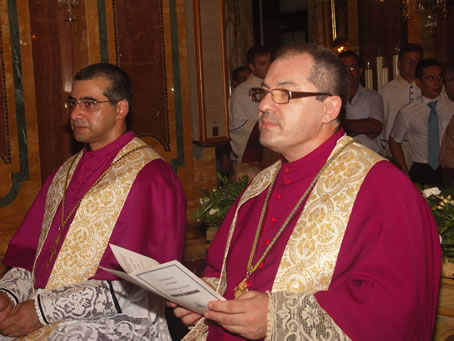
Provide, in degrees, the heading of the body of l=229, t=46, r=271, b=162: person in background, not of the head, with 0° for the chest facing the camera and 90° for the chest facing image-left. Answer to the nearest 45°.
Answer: approximately 315°

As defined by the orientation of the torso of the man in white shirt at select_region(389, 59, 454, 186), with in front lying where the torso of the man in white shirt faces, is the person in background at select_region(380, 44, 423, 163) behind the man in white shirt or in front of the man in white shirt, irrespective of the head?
behind

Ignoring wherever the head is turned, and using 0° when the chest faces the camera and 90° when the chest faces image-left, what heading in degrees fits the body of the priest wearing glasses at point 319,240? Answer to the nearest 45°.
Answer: approximately 45°

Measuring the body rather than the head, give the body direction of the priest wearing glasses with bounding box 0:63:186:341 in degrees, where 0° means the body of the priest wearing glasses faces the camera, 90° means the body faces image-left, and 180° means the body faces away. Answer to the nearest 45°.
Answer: approximately 45°

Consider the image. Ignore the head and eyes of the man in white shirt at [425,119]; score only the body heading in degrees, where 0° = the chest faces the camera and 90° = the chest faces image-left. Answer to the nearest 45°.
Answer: approximately 315°

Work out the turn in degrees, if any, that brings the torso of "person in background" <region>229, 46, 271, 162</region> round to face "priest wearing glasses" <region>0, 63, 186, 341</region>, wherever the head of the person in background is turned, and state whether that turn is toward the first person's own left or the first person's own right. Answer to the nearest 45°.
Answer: approximately 45° to the first person's own right
